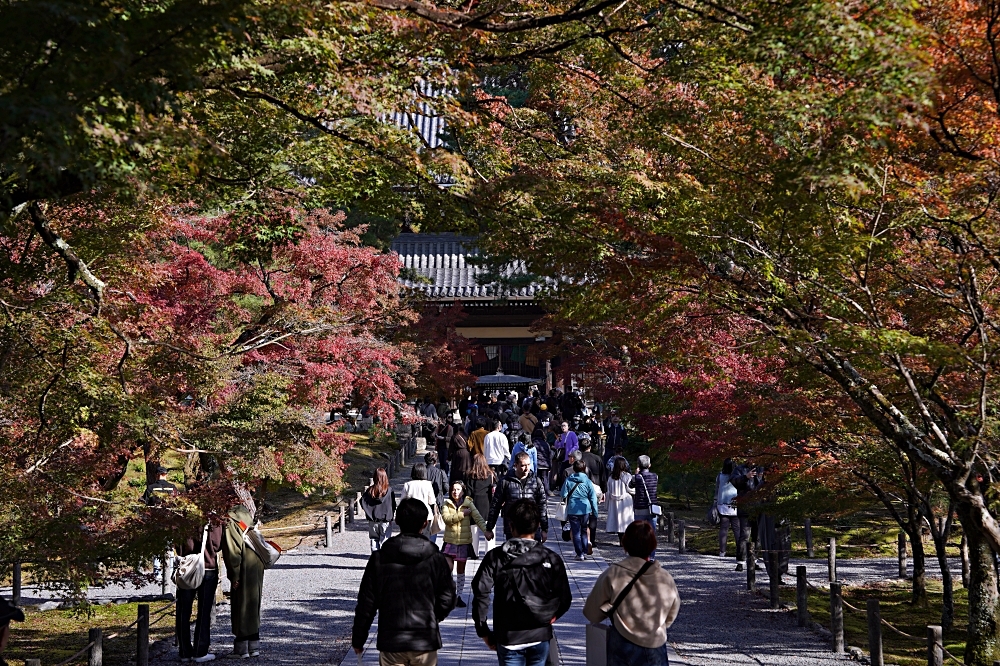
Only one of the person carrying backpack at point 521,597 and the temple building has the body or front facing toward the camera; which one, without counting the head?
the temple building

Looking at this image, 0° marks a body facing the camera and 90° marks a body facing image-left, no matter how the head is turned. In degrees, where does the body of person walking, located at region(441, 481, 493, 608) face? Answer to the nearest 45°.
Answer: approximately 0°

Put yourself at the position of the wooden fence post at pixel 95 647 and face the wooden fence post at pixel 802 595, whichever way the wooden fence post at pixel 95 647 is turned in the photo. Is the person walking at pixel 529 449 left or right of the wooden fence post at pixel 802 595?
left

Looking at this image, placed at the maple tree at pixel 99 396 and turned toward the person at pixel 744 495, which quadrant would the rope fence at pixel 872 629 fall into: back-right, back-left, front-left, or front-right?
front-right

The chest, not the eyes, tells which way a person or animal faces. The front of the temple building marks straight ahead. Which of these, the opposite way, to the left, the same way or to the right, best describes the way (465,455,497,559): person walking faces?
the opposite way

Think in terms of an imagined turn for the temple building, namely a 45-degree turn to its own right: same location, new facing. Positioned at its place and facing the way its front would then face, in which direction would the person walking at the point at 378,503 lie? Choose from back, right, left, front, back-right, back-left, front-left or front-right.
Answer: front-left

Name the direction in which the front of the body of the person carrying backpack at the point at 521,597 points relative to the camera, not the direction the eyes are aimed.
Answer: away from the camera

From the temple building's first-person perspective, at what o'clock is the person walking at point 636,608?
The person walking is roughly at 12 o'clock from the temple building.

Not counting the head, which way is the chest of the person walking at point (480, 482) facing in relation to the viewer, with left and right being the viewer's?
facing away from the viewer

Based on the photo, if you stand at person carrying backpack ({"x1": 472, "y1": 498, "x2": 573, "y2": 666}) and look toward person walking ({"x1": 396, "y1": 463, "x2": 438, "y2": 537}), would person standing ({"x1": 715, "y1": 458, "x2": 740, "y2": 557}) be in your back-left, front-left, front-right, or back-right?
front-right

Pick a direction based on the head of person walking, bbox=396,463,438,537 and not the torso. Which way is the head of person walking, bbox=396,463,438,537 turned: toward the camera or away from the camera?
away from the camera

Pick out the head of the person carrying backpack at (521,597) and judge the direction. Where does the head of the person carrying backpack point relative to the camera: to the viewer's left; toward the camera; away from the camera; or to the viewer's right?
away from the camera

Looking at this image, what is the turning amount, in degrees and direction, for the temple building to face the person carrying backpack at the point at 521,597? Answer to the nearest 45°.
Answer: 0° — it already faces them

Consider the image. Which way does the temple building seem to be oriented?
toward the camera

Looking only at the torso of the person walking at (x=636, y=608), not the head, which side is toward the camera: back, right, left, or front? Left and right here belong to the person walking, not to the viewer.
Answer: back

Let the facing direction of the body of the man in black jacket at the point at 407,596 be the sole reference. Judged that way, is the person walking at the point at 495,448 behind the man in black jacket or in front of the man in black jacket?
in front

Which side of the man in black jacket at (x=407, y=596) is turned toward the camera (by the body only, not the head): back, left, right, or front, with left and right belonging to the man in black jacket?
back
